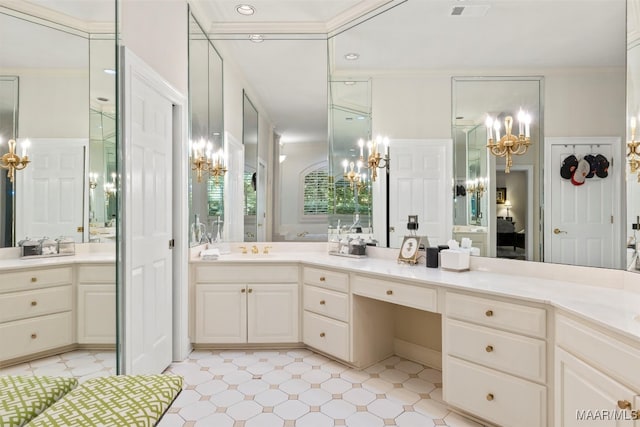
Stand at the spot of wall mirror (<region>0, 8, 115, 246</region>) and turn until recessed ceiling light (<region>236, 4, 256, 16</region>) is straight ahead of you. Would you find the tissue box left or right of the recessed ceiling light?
right

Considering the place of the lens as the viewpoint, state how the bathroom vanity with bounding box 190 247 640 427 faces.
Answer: facing the viewer and to the left of the viewer

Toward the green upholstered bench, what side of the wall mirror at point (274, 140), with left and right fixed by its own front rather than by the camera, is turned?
front

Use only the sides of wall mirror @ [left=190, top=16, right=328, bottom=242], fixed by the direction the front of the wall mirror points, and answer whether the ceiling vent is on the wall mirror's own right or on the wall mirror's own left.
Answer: on the wall mirror's own left

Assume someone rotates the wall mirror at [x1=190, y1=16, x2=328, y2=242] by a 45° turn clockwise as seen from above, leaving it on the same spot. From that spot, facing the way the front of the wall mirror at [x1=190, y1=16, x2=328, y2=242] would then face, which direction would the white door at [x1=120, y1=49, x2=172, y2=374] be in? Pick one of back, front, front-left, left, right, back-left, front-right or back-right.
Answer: front

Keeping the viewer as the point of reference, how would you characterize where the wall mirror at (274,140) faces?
facing the viewer

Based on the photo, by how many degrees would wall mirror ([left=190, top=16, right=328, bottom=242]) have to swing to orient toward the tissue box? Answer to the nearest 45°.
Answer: approximately 45° to its left

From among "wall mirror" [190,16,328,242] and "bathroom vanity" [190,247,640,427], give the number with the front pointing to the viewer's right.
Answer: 0
